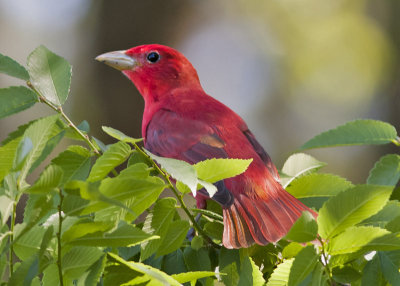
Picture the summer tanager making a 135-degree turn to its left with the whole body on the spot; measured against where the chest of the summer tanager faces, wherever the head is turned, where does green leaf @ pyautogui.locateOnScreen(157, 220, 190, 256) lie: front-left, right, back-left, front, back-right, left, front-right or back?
front

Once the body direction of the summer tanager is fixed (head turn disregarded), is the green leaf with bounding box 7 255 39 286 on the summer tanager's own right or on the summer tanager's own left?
on the summer tanager's own left

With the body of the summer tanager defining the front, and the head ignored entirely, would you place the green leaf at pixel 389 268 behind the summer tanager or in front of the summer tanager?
behind

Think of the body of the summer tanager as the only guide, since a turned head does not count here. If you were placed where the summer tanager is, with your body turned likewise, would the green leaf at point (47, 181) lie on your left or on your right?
on your left

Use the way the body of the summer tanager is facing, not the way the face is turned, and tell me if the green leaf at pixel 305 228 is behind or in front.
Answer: behind

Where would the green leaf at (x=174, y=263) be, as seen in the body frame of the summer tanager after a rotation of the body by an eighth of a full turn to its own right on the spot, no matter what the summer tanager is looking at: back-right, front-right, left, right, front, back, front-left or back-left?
back

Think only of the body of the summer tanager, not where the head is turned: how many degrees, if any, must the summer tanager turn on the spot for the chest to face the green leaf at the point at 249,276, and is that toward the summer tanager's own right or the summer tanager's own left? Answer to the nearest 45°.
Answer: approximately 135° to the summer tanager's own left

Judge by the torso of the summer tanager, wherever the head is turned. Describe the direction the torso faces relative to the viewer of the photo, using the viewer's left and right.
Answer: facing away from the viewer and to the left of the viewer

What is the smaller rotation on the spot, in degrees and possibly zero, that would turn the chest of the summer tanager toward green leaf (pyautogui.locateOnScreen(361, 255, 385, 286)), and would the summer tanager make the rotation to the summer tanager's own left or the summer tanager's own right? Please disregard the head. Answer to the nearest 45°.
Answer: approximately 135° to the summer tanager's own left
